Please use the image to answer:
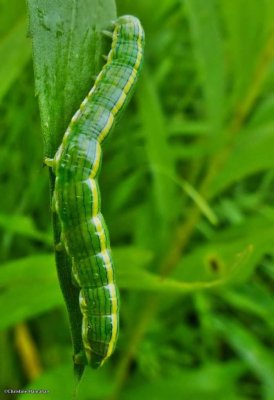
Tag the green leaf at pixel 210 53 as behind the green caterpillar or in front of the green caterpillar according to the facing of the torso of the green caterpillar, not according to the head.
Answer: in front

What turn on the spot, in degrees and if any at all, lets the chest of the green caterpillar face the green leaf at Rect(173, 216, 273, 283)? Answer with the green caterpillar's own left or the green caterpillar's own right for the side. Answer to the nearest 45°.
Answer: approximately 45° to the green caterpillar's own right
